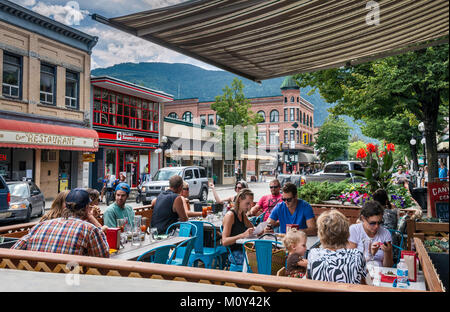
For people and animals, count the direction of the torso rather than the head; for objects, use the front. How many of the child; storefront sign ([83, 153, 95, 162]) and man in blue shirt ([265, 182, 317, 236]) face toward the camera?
2

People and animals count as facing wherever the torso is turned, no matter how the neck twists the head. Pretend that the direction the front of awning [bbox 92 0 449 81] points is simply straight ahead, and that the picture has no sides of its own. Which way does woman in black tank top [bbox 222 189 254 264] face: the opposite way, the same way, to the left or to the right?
the opposite way

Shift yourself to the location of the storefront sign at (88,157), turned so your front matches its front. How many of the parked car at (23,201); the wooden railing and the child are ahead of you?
3

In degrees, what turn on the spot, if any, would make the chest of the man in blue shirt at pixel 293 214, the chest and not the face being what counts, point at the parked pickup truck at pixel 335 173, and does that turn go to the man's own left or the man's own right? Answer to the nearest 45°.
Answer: approximately 180°

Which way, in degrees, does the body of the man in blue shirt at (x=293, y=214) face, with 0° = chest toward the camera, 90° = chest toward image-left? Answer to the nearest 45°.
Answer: approximately 0°
